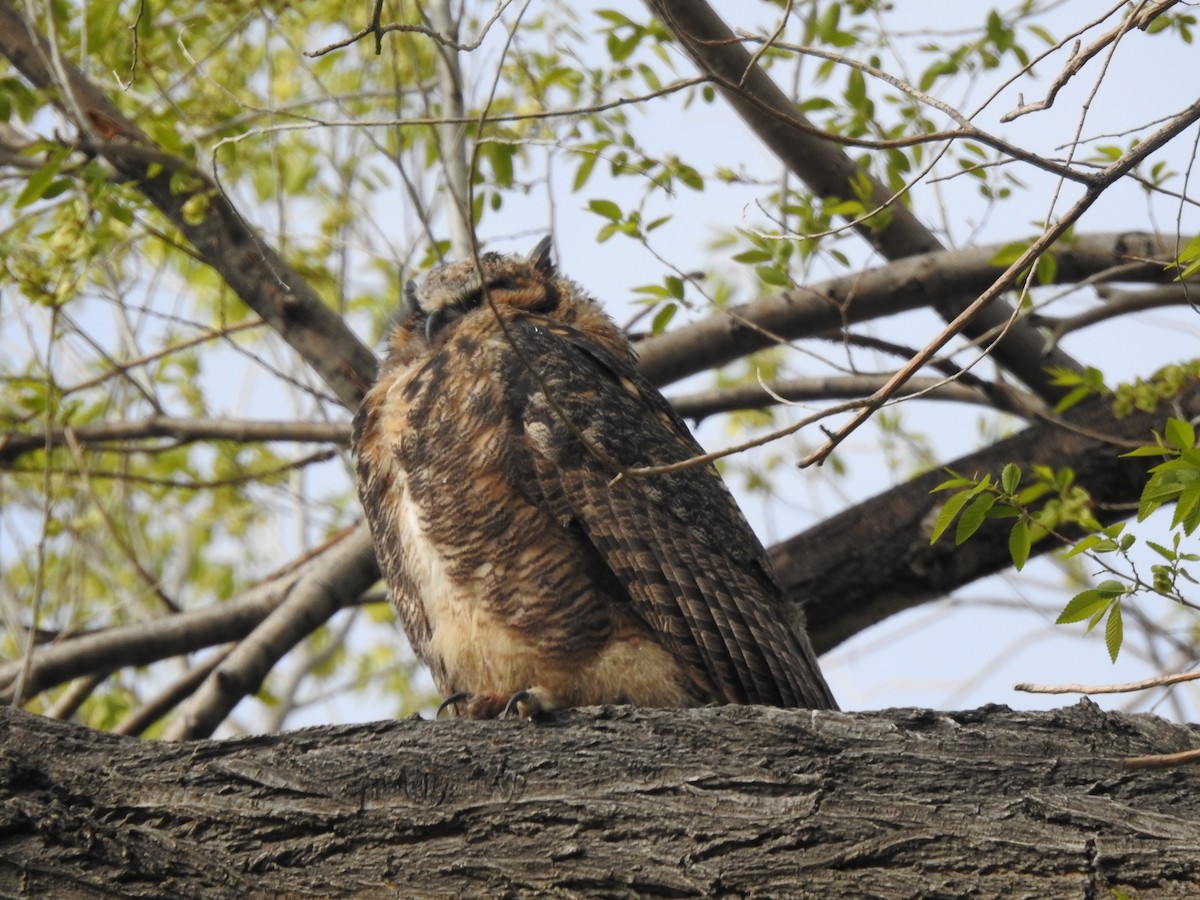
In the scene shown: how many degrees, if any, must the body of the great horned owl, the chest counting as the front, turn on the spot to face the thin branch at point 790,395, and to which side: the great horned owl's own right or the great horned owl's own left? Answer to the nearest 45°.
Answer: approximately 180°

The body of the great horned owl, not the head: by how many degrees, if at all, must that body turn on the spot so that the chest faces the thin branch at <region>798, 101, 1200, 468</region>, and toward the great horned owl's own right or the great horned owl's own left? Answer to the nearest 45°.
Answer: approximately 90° to the great horned owl's own left

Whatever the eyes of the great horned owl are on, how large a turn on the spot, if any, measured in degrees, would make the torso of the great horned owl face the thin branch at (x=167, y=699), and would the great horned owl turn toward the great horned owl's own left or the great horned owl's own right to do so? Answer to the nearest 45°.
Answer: approximately 90° to the great horned owl's own right

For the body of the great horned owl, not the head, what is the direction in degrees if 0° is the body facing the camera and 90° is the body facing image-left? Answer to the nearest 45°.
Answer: approximately 45°

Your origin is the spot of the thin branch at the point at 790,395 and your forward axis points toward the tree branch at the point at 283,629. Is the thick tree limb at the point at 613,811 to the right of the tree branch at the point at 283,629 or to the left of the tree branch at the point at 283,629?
left

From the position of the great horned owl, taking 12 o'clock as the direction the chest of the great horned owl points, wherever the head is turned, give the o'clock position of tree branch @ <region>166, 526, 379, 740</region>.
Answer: The tree branch is roughly at 3 o'clock from the great horned owl.

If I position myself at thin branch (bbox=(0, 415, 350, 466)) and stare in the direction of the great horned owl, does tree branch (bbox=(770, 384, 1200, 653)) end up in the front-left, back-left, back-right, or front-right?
front-left

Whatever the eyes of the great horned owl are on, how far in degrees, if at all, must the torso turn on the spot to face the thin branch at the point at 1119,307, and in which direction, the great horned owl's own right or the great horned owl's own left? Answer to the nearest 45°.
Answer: approximately 180°

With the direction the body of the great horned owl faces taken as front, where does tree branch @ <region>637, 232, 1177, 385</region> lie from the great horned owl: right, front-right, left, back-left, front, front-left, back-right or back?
back

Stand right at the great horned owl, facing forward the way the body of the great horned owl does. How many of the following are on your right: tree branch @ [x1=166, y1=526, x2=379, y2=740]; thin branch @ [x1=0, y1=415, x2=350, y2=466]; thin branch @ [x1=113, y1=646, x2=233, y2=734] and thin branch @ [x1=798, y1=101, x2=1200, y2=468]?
3
